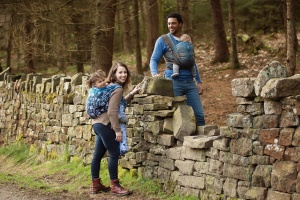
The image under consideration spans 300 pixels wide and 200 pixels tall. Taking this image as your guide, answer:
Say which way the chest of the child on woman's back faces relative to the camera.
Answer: to the viewer's right

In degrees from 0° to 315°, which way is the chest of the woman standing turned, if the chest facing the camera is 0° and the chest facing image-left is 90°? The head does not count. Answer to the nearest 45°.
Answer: approximately 270°
